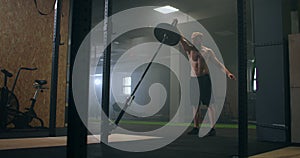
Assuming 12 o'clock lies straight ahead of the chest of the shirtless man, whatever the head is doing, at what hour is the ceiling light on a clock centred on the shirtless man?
The ceiling light is roughly at 4 o'clock from the shirtless man.

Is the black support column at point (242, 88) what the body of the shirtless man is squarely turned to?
no

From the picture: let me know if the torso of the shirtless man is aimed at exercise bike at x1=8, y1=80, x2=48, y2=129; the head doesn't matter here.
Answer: no

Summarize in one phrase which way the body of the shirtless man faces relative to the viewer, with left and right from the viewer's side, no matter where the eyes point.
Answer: facing the viewer and to the left of the viewer

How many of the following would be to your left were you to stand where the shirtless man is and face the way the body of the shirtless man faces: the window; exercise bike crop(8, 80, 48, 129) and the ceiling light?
0

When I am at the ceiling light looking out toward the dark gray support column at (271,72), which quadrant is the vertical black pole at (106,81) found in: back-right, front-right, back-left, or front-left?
front-right

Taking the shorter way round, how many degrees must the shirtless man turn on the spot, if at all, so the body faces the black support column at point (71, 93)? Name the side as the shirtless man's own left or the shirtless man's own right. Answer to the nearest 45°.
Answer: approximately 45° to the shirtless man's own left

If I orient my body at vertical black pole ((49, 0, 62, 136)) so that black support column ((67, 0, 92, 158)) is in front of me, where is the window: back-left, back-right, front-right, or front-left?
back-left
